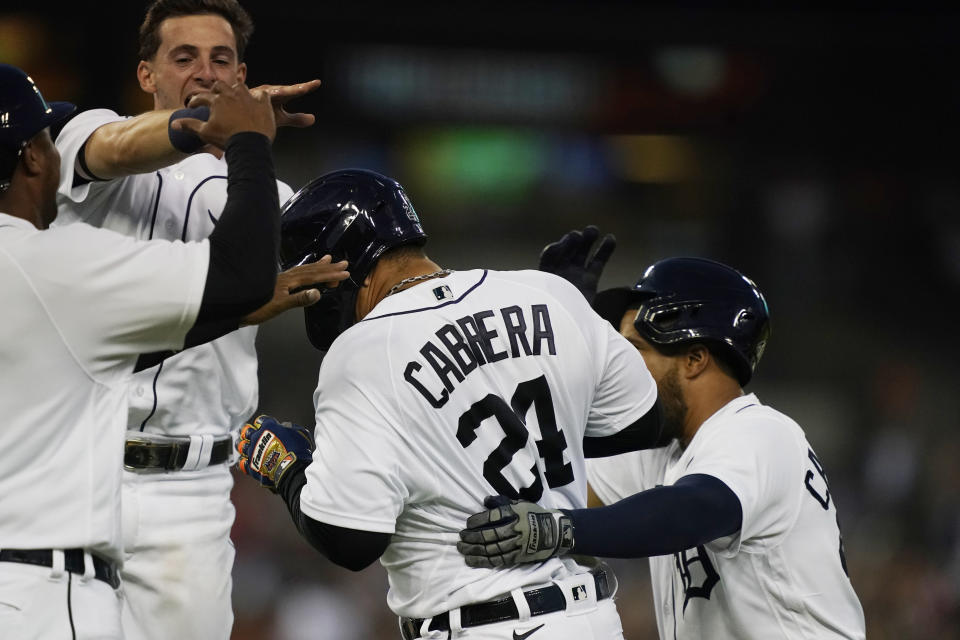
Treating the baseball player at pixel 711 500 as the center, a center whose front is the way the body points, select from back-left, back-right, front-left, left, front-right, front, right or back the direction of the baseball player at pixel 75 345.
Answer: front-left

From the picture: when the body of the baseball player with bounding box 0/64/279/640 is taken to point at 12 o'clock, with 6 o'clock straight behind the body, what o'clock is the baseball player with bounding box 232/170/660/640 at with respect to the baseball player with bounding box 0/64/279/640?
the baseball player with bounding box 232/170/660/640 is roughly at 1 o'clock from the baseball player with bounding box 0/64/279/640.

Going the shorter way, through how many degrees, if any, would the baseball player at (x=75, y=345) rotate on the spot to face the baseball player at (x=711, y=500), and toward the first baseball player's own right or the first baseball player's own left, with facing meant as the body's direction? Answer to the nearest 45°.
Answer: approximately 45° to the first baseball player's own right

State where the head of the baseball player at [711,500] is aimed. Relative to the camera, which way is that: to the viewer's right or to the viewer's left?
to the viewer's left

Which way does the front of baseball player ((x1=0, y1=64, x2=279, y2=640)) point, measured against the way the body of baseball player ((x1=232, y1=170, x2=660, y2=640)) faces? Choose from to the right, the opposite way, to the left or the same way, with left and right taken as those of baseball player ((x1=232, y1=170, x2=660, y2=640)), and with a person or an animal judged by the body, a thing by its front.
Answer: to the right

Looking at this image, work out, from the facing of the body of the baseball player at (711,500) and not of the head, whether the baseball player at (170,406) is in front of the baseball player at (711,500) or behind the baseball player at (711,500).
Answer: in front

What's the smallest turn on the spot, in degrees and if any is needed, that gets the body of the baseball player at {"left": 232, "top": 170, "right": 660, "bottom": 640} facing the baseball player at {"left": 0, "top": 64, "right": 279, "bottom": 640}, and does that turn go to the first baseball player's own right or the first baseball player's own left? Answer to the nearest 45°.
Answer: approximately 90° to the first baseball player's own left

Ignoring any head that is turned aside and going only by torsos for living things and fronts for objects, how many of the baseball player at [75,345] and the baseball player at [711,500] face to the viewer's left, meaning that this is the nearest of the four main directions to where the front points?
1

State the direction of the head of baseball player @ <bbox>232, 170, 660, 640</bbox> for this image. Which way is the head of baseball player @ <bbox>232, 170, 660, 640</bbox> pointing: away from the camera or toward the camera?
away from the camera

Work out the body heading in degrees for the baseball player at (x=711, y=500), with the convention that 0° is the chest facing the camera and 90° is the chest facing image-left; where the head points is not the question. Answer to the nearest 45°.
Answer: approximately 90°

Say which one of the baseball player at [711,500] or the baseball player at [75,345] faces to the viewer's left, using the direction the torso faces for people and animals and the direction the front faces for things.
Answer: the baseball player at [711,500]

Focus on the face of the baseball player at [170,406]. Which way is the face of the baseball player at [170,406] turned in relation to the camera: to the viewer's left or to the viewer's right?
to the viewer's right

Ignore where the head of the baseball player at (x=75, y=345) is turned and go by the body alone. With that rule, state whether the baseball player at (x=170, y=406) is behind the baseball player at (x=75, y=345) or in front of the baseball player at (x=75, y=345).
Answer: in front

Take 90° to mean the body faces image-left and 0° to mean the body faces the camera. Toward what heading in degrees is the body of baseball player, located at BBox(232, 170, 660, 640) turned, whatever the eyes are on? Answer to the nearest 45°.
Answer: approximately 135°
